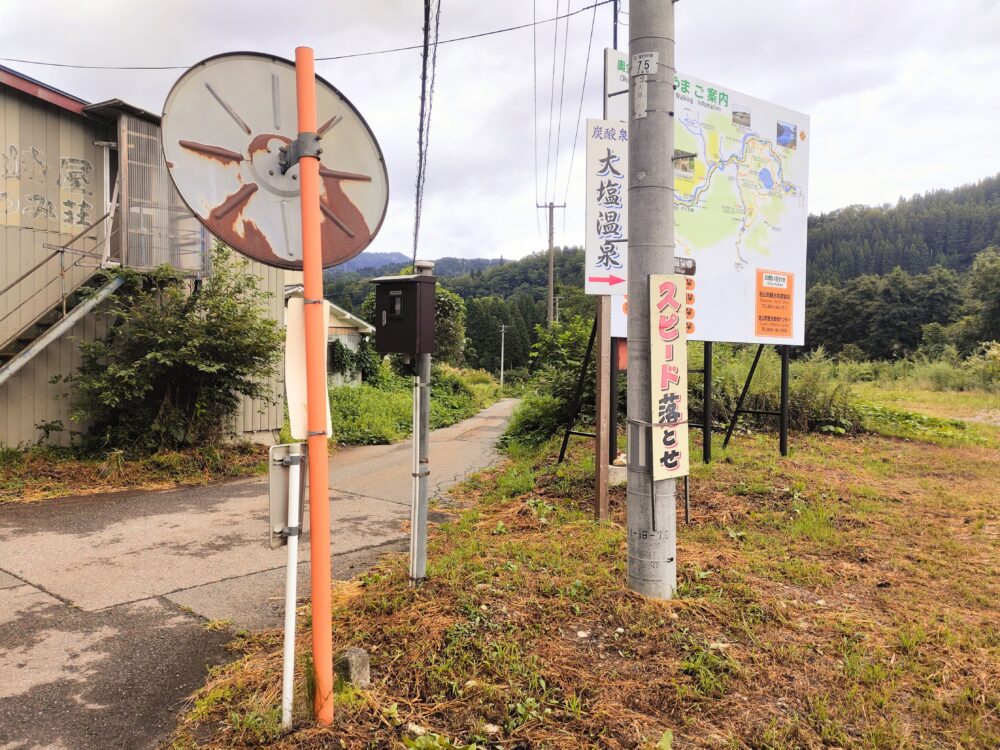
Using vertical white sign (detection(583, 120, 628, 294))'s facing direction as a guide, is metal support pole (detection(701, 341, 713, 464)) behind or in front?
behind

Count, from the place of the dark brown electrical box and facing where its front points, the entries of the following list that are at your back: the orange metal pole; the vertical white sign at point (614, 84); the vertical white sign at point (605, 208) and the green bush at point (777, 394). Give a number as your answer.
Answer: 3

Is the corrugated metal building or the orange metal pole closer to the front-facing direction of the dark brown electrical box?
the orange metal pole

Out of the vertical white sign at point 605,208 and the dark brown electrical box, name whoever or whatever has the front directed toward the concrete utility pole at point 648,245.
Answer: the vertical white sign

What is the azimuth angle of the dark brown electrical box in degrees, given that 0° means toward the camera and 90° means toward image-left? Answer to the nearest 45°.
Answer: approximately 45°

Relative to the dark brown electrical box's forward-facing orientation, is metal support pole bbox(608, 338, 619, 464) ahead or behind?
behind

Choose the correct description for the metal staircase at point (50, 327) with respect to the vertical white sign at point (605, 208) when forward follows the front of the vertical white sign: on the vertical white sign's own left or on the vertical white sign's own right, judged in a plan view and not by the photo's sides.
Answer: on the vertical white sign's own right
